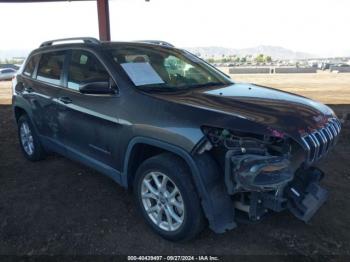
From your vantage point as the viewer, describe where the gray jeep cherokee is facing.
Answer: facing the viewer and to the right of the viewer

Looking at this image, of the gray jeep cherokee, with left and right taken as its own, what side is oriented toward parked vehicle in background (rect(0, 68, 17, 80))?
back
